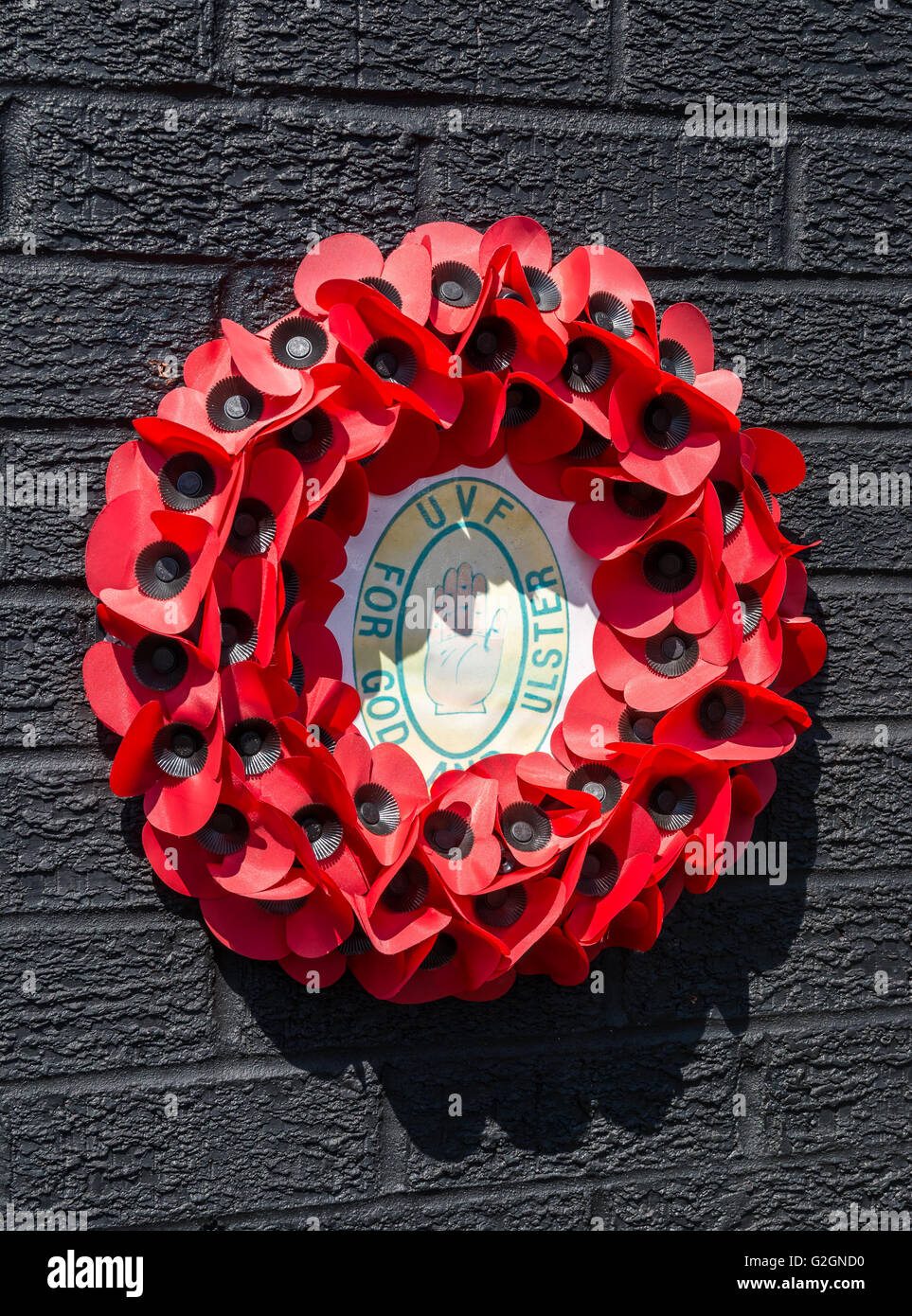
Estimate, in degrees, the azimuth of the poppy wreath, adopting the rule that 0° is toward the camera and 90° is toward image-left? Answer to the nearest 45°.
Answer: approximately 0°
